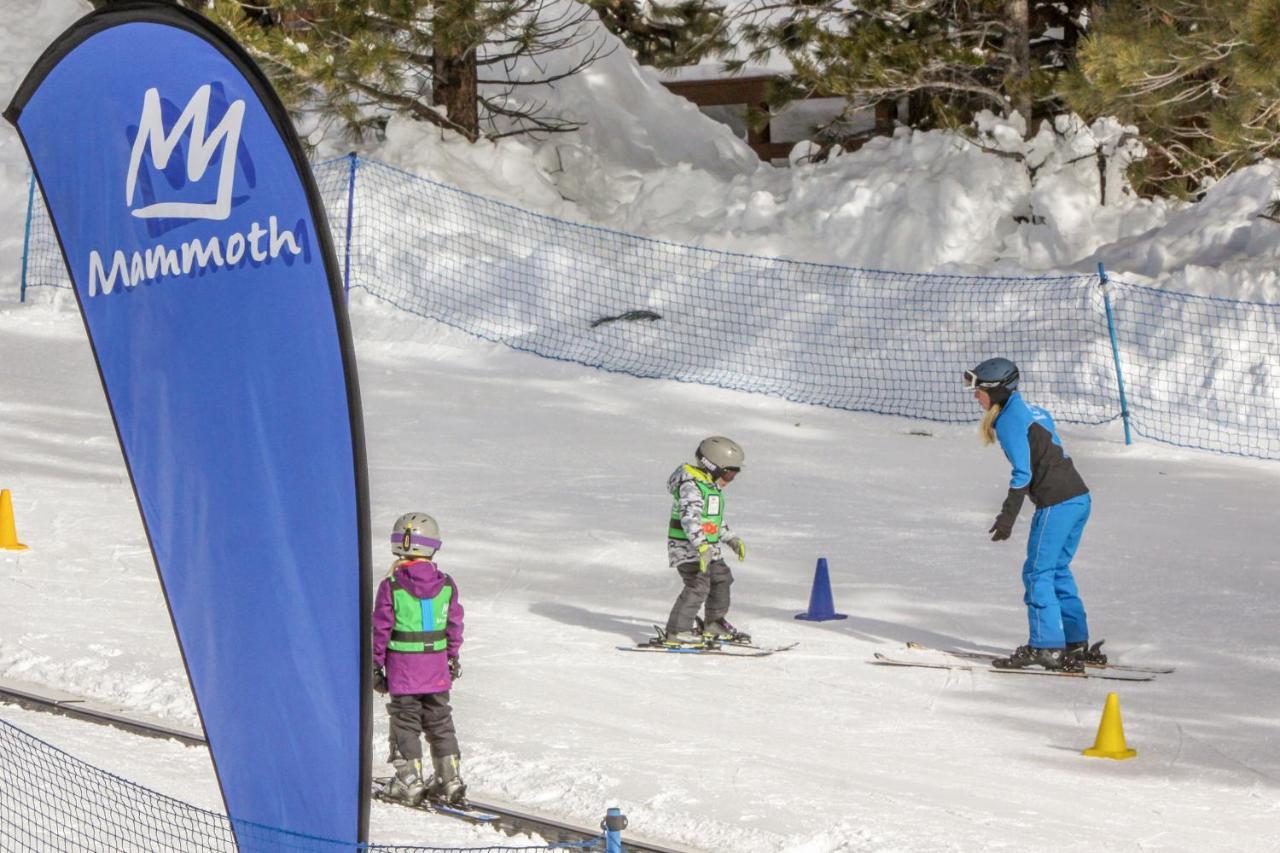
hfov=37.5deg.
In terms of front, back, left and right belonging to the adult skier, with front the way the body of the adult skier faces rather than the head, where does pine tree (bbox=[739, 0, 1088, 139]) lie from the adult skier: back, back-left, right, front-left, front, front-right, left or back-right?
right

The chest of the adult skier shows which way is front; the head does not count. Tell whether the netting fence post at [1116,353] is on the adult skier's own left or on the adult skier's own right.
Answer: on the adult skier's own right

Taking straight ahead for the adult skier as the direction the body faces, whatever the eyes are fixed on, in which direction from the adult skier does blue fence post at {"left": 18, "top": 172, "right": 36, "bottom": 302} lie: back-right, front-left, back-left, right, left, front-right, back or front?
front-right

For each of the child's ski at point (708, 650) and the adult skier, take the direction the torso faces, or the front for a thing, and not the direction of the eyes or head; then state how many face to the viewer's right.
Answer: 1

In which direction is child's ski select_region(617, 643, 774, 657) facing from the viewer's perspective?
to the viewer's right

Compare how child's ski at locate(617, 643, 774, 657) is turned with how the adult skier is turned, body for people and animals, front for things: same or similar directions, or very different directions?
very different directions

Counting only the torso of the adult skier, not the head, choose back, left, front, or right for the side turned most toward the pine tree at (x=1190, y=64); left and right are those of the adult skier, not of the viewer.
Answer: right

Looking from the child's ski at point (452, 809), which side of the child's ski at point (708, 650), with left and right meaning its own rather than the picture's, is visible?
right

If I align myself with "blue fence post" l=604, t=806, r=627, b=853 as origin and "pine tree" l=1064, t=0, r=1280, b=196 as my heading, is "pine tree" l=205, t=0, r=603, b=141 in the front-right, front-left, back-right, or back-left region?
front-left

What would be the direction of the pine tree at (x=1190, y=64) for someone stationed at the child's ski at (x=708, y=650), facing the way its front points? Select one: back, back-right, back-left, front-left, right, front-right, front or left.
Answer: front-left

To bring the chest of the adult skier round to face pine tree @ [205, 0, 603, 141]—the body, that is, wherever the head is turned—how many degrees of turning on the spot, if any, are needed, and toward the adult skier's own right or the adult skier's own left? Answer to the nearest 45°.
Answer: approximately 45° to the adult skier's own right

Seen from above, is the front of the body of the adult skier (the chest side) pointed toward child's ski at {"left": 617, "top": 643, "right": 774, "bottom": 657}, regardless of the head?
yes

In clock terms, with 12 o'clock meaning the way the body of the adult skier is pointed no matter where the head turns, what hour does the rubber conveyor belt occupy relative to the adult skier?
The rubber conveyor belt is roughly at 11 o'clock from the adult skier.

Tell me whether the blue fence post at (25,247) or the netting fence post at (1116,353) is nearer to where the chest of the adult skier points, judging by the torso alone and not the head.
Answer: the blue fence post

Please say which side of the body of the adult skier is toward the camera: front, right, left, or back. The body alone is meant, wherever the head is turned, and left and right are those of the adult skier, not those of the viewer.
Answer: left
